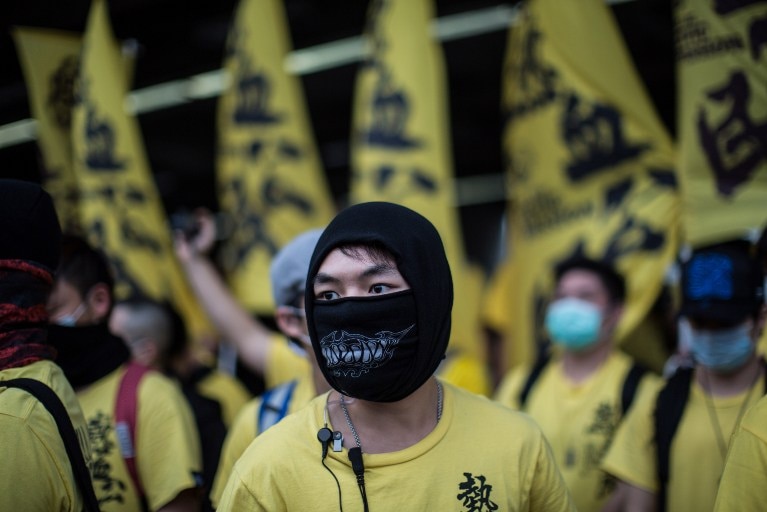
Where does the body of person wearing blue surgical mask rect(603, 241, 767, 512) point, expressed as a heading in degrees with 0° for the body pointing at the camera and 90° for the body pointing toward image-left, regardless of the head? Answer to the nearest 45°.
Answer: approximately 0°

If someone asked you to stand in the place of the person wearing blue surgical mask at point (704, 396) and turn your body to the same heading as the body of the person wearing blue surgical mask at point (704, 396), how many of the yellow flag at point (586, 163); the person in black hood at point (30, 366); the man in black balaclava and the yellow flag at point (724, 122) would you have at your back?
2

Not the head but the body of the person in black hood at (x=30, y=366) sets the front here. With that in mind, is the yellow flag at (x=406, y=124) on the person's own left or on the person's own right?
on the person's own right

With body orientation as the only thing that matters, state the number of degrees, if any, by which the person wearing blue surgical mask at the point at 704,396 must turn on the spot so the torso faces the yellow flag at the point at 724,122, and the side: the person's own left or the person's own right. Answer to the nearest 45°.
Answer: approximately 180°

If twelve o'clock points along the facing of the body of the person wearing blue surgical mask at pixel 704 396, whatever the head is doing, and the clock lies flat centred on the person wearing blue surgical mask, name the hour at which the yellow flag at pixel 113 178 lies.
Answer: The yellow flag is roughly at 4 o'clock from the person wearing blue surgical mask.

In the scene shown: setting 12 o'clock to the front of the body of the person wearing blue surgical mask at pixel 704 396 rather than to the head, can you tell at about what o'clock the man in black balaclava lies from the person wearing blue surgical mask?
The man in black balaclava is roughly at 1 o'clock from the person wearing blue surgical mask.

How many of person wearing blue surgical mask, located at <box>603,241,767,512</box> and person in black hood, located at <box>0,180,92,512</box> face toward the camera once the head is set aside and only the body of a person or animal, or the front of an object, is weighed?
1

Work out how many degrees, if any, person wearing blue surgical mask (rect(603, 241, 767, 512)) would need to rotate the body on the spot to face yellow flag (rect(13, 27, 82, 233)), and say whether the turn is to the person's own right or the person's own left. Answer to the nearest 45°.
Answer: approximately 135° to the person's own right
